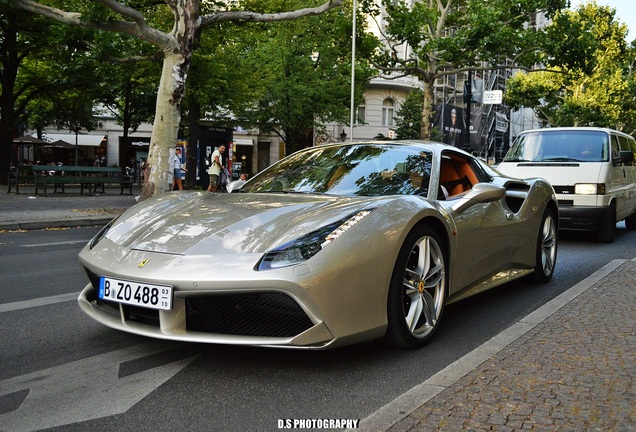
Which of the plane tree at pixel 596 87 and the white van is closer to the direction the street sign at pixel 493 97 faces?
the white van

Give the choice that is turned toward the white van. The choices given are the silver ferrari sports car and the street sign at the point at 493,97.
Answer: the street sign

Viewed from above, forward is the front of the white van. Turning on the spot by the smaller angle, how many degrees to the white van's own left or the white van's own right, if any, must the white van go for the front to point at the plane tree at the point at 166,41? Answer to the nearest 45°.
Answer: approximately 45° to the white van's own right

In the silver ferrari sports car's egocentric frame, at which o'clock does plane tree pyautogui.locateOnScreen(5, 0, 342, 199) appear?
The plane tree is roughly at 4 o'clock from the silver ferrari sports car.

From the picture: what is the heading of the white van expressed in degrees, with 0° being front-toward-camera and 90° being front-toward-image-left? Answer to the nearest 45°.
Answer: approximately 45°

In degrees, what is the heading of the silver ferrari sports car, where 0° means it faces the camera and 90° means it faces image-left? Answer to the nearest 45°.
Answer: approximately 45°

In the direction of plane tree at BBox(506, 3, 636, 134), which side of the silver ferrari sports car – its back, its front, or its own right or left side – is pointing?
back

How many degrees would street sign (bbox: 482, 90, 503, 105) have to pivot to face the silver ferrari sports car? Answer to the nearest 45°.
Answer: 0° — it already faces it

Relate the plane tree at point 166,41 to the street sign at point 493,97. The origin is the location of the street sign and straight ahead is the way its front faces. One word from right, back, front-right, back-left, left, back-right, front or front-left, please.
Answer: front-right
